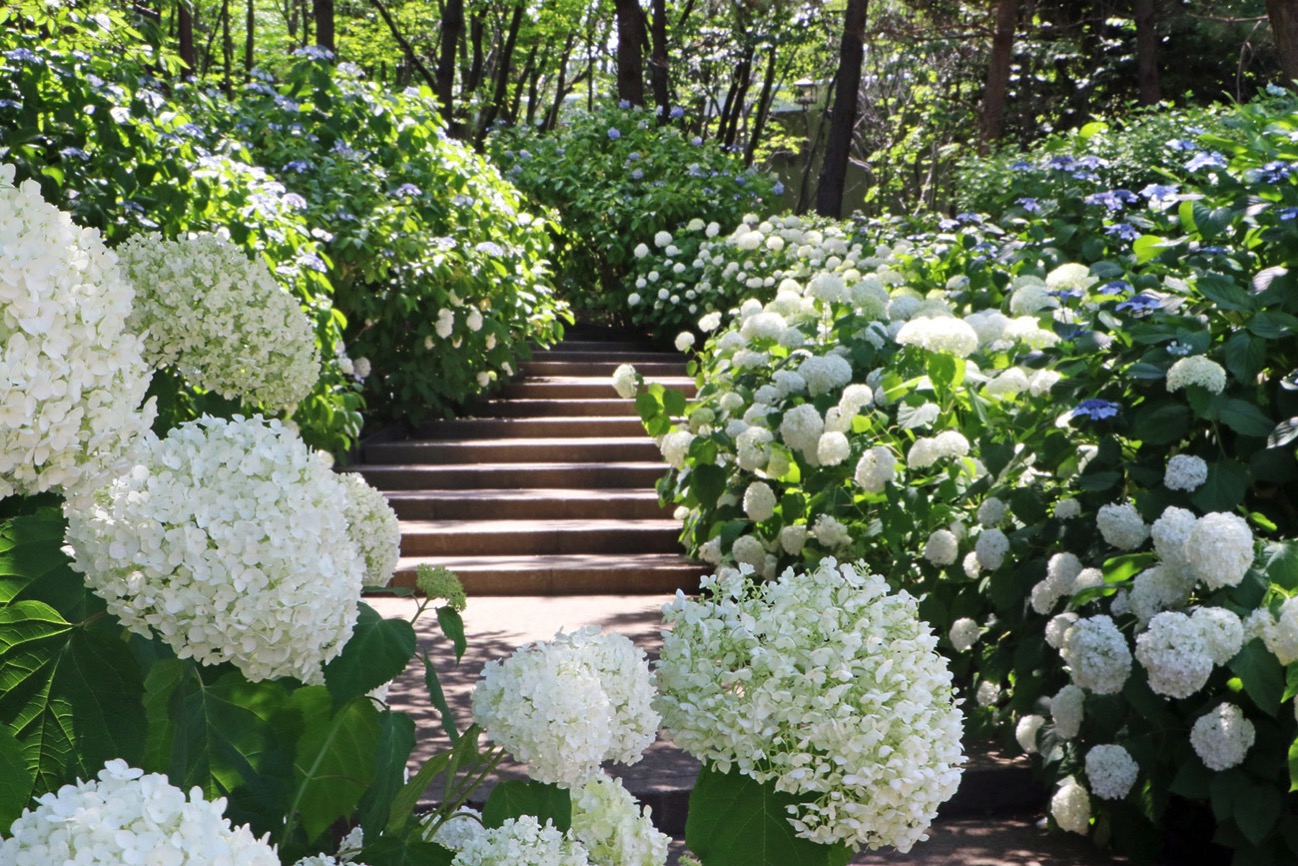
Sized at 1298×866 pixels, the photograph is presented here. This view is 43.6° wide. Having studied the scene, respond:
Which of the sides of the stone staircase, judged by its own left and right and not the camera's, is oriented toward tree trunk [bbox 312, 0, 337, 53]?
back

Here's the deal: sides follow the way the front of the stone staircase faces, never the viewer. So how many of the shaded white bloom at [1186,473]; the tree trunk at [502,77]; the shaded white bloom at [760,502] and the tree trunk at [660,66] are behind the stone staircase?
2

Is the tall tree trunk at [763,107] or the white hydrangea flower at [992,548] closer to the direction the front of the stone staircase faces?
the white hydrangea flower

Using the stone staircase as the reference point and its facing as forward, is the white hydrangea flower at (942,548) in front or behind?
in front

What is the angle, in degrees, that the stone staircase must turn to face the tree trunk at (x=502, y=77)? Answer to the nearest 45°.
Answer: approximately 180°

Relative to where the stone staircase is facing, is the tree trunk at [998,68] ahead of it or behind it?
behind

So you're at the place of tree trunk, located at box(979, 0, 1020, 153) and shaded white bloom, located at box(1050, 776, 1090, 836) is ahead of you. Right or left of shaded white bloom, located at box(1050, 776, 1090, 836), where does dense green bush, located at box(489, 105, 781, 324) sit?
right

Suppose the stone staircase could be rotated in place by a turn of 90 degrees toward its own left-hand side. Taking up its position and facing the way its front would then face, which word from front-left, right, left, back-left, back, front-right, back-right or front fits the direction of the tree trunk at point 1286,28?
front

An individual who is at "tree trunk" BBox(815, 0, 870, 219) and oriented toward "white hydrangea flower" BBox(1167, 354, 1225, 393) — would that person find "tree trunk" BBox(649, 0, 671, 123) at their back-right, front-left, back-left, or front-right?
back-right

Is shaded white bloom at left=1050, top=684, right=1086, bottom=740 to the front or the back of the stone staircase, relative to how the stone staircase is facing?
to the front

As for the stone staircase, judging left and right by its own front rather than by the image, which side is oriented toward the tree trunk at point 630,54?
back

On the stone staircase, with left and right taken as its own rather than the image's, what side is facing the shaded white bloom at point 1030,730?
front

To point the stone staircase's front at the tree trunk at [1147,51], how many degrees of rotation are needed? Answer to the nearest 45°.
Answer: approximately 135° to its left

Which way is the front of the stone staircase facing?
toward the camera

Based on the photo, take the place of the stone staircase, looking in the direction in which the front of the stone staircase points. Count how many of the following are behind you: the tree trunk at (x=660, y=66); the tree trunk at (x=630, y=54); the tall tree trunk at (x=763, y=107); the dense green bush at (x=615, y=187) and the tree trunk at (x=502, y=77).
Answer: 5
